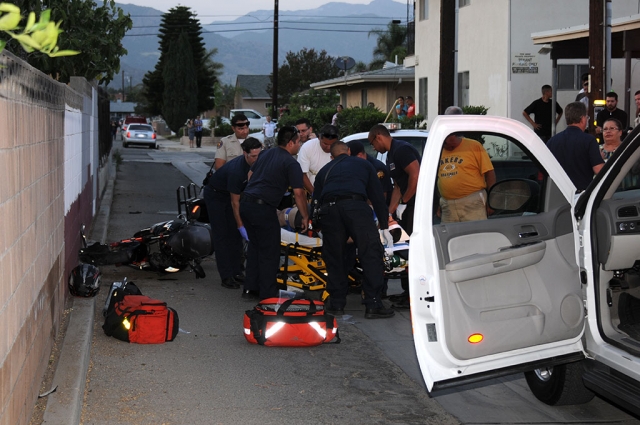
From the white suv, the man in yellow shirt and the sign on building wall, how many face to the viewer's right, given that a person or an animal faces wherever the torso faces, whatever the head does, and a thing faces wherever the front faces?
0

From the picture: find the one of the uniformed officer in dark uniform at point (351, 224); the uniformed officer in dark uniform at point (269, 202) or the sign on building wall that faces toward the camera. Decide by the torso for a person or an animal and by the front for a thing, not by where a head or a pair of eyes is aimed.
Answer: the sign on building wall

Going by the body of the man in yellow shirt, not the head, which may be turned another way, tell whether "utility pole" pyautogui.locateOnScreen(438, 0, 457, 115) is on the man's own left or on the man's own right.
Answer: on the man's own right

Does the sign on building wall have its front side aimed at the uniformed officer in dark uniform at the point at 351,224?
yes

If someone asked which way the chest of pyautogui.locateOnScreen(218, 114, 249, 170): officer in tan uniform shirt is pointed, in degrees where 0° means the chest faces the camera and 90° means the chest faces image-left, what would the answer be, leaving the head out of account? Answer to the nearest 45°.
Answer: approximately 315°

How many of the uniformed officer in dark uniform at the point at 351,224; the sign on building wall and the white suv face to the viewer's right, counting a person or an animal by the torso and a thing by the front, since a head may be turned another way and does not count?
0

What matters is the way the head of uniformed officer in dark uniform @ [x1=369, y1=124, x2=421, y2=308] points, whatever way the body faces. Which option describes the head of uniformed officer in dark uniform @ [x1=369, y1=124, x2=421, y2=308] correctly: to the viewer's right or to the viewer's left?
to the viewer's left

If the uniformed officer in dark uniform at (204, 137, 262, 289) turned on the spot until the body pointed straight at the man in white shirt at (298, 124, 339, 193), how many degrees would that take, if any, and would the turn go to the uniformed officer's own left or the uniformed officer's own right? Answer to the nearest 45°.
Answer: approximately 45° to the uniformed officer's own left

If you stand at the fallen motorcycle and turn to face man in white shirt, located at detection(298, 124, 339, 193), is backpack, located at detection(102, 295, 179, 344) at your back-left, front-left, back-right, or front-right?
back-right

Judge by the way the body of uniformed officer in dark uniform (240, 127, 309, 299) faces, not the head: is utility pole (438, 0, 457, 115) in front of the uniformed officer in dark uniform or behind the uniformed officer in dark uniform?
in front

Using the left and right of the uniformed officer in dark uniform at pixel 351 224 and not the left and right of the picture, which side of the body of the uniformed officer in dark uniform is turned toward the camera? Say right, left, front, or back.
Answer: back

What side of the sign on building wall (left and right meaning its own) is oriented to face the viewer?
front

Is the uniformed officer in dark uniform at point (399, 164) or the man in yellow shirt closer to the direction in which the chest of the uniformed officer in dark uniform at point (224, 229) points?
the uniformed officer in dark uniform

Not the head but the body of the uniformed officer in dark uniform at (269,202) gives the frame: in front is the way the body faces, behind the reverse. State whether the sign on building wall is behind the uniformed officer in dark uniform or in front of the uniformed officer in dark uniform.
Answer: in front
